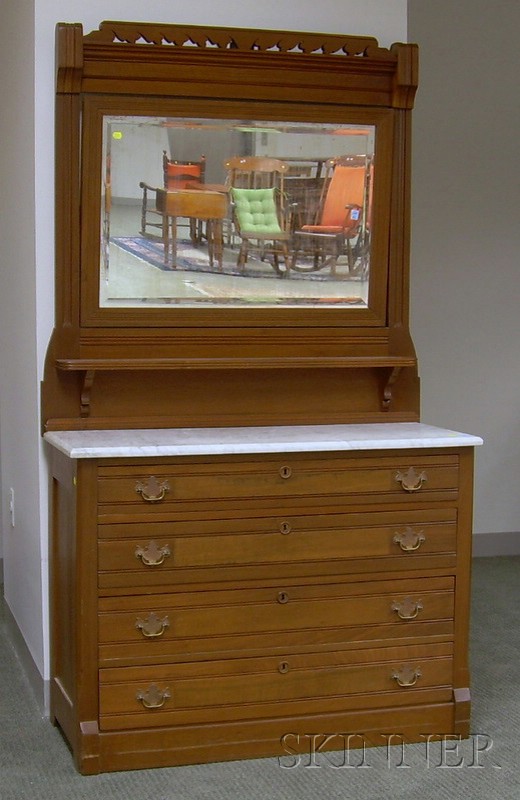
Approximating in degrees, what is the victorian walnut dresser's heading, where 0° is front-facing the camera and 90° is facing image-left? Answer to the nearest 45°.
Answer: approximately 0°
